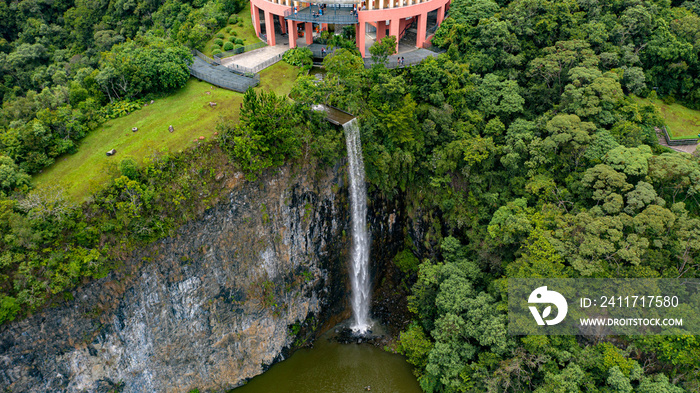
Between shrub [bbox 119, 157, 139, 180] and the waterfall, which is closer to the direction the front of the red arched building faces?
the waterfall

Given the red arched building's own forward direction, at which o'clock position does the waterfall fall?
The waterfall is roughly at 12 o'clock from the red arched building.

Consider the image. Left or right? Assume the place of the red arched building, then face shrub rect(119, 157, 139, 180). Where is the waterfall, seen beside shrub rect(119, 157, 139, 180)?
left

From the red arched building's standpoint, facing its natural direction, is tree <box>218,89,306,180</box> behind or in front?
in front

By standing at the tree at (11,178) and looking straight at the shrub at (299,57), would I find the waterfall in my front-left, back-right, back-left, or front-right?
front-right

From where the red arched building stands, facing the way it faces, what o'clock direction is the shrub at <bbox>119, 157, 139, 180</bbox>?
The shrub is roughly at 1 o'clock from the red arched building.

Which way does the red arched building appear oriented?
toward the camera

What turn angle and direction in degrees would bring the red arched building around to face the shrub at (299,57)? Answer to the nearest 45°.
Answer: approximately 45° to its right

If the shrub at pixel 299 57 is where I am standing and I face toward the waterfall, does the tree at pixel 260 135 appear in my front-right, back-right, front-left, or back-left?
front-right

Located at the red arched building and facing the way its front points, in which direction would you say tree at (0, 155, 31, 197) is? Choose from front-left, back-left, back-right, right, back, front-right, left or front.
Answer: front-right
